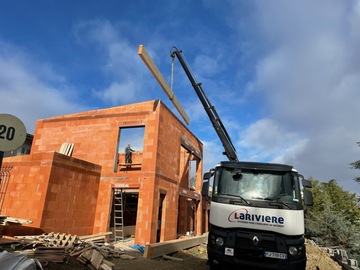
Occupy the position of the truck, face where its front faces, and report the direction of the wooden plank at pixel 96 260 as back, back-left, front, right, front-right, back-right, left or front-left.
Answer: right

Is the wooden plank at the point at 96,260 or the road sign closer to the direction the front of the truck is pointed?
the road sign

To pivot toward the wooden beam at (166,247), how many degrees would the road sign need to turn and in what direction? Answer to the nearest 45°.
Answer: approximately 135° to its left

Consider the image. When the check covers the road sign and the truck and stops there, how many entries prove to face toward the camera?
2

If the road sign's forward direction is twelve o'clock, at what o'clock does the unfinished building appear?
The unfinished building is roughly at 7 o'clock from the road sign.

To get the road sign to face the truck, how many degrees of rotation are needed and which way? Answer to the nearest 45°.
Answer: approximately 90° to its left

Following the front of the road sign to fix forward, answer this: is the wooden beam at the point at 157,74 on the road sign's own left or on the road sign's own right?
on the road sign's own left

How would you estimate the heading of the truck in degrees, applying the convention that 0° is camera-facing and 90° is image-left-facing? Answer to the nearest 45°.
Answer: approximately 0°

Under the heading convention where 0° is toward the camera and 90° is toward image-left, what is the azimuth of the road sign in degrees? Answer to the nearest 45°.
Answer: approximately 0°

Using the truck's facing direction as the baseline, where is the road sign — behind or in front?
in front
